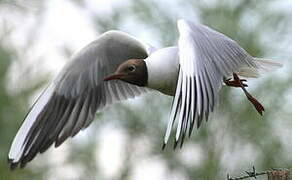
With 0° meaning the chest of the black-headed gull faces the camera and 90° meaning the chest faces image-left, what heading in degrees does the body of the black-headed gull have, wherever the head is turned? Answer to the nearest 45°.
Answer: approximately 45°
